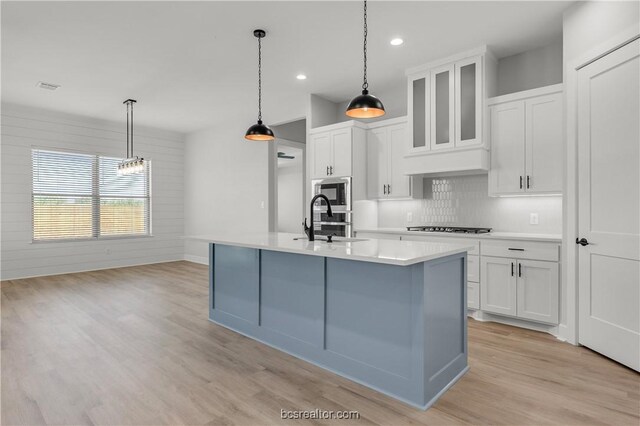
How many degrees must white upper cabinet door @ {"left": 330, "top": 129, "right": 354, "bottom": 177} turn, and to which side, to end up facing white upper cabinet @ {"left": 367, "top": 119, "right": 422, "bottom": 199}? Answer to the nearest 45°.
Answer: approximately 135° to its left

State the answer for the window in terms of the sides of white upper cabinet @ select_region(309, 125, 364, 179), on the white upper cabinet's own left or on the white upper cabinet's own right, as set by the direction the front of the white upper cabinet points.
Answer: on the white upper cabinet's own right

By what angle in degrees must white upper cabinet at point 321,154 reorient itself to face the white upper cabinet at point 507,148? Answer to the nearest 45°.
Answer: approximately 90° to its left

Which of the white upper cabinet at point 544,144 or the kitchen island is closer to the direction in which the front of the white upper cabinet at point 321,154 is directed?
the kitchen island

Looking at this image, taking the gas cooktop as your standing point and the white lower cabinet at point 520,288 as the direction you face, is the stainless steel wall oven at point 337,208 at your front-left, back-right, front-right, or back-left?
back-right

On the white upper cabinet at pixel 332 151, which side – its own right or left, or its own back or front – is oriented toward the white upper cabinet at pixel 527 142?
left

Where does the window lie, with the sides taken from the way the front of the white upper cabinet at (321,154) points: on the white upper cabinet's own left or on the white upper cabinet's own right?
on the white upper cabinet's own right

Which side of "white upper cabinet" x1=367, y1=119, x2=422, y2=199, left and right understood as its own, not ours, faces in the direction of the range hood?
left

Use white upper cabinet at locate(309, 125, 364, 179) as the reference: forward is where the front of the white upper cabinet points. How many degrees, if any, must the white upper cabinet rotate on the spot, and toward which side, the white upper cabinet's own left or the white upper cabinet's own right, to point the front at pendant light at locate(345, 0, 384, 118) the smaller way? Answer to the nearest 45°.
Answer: approximately 45° to the white upper cabinet's own left
